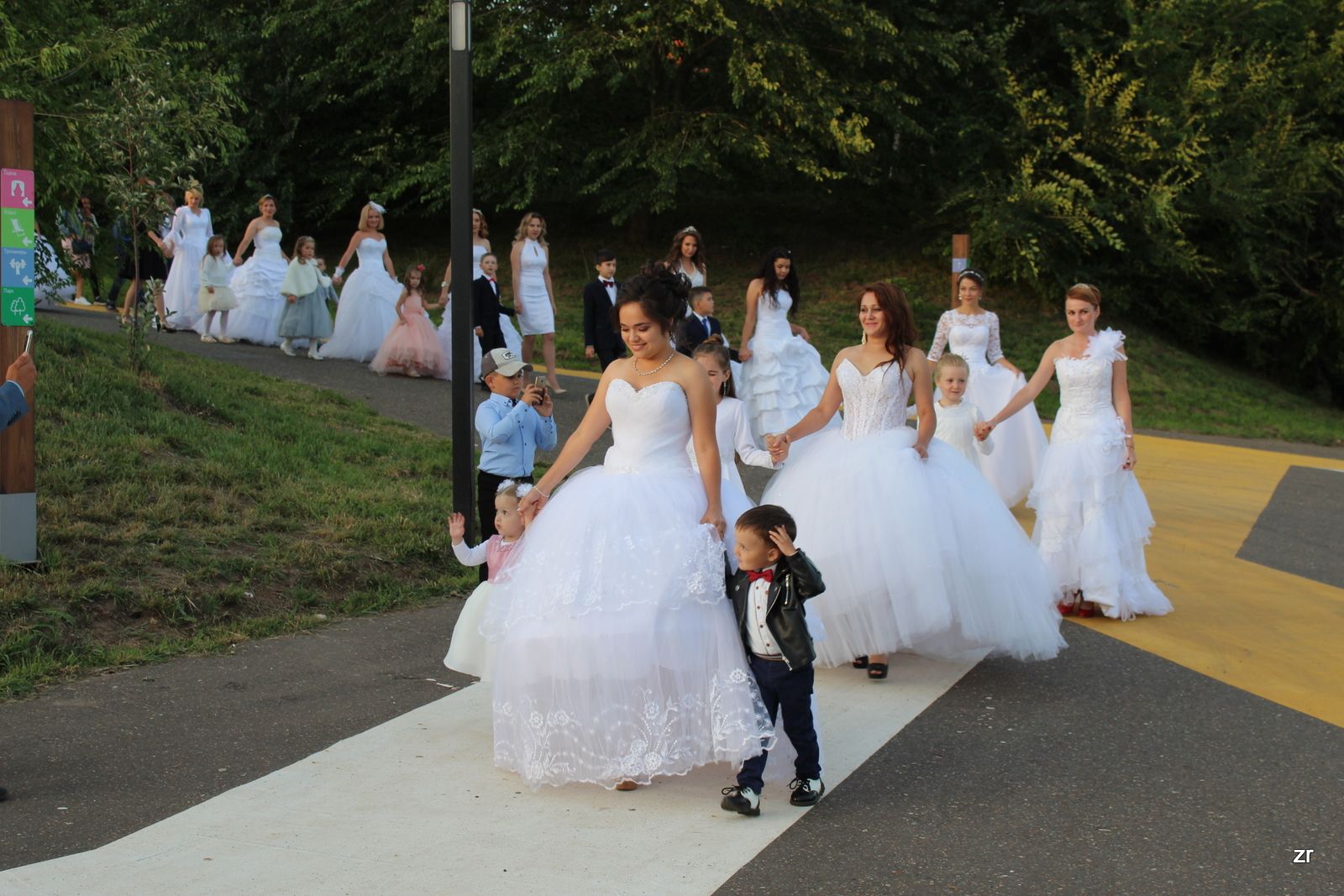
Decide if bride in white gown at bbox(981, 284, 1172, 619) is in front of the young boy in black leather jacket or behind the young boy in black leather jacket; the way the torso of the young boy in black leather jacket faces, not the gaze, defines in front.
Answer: behind

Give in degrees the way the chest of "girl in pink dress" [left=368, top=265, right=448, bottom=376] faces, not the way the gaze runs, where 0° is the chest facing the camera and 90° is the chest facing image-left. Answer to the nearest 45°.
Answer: approximately 315°

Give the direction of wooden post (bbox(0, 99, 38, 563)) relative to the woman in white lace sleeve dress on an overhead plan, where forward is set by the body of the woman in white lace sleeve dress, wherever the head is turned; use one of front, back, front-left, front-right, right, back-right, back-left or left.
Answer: front-right

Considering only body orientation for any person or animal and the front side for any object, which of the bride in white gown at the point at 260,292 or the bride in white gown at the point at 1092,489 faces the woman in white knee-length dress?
the bride in white gown at the point at 260,292

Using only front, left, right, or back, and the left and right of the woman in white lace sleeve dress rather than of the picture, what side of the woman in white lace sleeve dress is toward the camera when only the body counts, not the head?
front

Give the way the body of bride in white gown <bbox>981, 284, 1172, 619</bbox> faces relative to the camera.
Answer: toward the camera

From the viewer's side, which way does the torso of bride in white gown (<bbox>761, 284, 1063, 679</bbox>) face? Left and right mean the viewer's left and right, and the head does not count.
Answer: facing the viewer and to the left of the viewer

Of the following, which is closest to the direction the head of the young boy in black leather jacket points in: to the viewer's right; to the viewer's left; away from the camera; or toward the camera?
to the viewer's left

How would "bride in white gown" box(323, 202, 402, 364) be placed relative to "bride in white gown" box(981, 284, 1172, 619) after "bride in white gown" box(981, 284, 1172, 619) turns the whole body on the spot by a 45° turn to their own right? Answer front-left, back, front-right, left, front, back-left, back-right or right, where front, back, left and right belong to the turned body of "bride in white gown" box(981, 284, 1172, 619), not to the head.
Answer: right

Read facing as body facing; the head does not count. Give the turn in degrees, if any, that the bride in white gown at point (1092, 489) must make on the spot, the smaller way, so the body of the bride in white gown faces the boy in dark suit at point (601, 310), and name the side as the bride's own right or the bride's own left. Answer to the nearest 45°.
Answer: approximately 135° to the bride's own right

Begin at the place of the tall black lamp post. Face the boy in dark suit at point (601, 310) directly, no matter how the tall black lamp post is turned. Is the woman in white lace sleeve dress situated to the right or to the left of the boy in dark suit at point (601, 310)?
right

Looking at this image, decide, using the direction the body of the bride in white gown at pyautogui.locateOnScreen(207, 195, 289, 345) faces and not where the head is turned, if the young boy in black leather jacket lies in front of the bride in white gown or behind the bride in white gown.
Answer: in front
